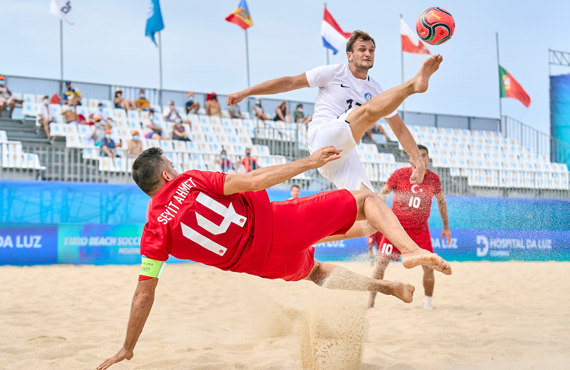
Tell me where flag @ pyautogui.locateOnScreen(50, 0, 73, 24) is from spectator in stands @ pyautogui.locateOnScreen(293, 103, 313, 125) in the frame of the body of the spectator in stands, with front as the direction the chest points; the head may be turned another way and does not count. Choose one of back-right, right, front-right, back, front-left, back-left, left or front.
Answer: back-right

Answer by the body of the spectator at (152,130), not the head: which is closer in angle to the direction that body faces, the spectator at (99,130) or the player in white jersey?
the player in white jersey

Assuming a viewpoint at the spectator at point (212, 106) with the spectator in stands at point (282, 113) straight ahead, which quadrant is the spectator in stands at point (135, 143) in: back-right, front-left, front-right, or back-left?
back-right

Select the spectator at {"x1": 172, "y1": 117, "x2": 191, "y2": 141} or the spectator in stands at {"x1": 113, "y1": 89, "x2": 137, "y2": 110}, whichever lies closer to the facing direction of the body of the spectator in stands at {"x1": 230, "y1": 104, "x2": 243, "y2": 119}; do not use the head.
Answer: the spectator

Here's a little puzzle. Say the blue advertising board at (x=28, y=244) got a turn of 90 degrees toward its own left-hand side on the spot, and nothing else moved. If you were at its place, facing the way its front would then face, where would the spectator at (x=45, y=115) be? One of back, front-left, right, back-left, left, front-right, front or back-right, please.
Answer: left

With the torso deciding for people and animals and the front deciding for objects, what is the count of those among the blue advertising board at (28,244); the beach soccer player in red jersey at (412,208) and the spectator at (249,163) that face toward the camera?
3

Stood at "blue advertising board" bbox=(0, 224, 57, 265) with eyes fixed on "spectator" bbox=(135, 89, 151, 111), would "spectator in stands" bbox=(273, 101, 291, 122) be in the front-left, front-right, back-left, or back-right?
front-right

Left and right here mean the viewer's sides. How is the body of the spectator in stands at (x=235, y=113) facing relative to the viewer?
facing the viewer and to the right of the viewer

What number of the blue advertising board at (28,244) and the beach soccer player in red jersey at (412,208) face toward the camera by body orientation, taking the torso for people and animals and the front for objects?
2

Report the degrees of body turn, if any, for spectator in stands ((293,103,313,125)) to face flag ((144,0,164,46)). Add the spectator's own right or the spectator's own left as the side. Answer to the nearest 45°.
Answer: approximately 135° to the spectator's own right

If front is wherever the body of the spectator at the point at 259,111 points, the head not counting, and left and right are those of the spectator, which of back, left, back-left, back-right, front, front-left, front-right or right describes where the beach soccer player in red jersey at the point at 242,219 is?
front-right

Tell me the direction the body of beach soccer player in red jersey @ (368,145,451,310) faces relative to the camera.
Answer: toward the camera

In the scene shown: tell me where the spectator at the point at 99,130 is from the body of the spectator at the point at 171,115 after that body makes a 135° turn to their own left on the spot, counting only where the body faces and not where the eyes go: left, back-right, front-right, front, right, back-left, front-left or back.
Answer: back-left

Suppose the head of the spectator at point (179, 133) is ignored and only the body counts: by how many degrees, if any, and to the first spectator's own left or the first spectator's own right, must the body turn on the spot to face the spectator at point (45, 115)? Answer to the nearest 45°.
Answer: approximately 135° to the first spectator's own right

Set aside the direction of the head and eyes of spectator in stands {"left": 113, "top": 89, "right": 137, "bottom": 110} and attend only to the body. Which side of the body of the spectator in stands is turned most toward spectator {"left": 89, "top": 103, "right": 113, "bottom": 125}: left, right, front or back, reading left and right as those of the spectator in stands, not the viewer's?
right
